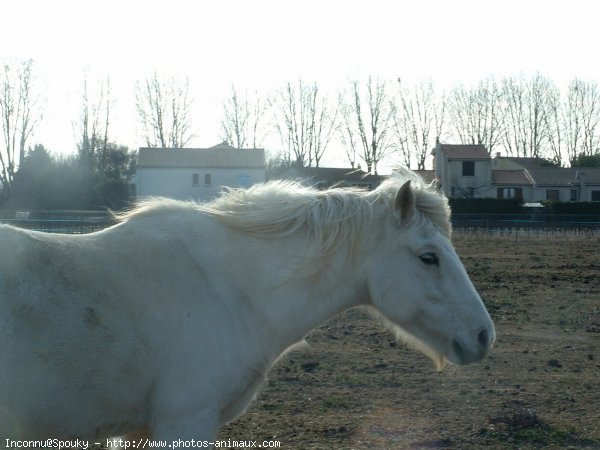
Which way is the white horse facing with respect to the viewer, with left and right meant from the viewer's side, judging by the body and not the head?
facing to the right of the viewer
